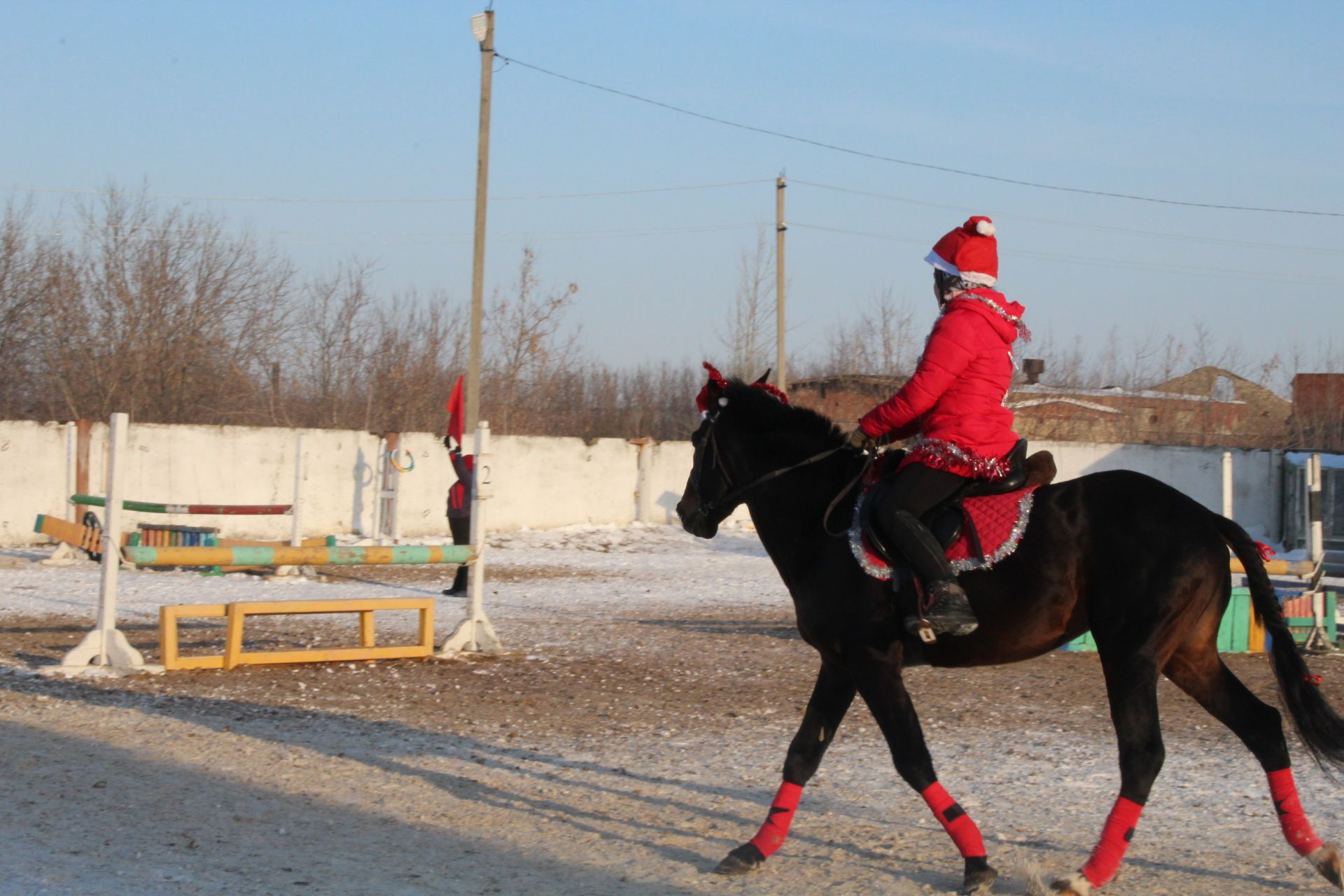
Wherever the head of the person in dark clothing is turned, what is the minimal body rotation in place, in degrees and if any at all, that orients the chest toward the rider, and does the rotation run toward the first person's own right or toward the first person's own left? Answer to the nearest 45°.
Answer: approximately 90° to the first person's own left

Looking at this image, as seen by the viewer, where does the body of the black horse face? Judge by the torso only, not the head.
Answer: to the viewer's left

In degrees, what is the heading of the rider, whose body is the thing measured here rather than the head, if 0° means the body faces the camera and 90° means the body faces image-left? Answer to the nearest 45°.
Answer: approximately 90°

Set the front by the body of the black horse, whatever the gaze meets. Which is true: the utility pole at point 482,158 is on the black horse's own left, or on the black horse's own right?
on the black horse's own right

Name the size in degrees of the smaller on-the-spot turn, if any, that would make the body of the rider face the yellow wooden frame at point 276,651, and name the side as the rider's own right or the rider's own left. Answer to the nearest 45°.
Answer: approximately 45° to the rider's own right

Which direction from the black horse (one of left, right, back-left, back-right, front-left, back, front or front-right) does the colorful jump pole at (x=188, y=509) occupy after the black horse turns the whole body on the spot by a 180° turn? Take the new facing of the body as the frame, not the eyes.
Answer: back-left

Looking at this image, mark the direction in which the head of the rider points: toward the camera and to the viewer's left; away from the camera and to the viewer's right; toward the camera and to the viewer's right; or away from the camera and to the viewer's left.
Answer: away from the camera and to the viewer's left
